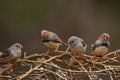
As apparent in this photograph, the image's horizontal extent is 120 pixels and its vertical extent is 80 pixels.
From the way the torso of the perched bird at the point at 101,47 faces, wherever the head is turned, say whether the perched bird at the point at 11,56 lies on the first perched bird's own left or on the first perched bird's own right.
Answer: on the first perched bird's own right

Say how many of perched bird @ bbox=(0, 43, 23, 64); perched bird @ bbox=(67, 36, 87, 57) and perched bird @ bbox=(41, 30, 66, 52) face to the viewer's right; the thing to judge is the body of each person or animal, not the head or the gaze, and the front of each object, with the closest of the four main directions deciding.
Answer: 1

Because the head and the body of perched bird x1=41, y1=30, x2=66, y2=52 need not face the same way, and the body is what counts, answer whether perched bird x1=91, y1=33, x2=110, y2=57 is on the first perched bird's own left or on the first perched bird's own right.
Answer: on the first perched bird's own left

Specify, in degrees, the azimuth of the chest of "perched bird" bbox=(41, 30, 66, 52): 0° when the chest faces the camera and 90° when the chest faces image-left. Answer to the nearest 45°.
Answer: approximately 45°

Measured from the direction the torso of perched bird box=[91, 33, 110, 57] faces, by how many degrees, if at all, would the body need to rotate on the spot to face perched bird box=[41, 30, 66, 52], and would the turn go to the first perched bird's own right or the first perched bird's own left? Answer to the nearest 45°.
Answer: approximately 135° to the first perched bird's own right

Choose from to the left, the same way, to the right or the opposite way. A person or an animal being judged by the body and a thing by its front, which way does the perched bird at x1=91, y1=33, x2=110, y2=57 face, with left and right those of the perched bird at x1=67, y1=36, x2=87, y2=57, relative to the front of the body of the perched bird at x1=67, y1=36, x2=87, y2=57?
to the left

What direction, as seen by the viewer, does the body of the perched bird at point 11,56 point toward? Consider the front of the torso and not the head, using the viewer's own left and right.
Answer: facing to the right of the viewer

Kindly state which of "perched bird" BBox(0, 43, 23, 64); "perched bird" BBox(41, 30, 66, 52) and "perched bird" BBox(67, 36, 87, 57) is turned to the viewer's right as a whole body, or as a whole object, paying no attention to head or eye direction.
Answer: "perched bird" BBox(0, 43, 23, 64)

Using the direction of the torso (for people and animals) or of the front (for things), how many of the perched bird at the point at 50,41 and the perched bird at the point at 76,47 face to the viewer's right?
0

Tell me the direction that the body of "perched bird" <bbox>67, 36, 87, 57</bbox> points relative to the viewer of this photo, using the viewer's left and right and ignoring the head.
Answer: facing the viewer and to the left of the viewer
